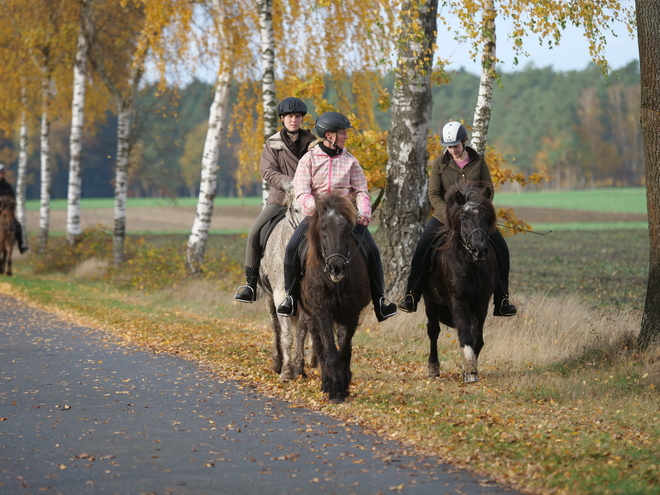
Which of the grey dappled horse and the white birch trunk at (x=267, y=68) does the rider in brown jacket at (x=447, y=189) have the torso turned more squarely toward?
the grey dappled horse

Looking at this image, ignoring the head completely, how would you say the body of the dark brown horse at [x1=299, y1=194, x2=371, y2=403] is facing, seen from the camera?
toward the camera

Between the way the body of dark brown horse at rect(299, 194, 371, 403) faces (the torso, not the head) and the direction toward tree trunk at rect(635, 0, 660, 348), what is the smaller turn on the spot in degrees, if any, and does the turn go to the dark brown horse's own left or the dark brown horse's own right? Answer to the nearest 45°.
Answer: approximately 135° to the dark brown horse's own left

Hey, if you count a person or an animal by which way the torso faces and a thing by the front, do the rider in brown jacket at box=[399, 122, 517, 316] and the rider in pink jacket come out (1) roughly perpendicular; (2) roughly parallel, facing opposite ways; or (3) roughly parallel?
roughly parallel

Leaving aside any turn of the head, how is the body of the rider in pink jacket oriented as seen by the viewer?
toward the camera

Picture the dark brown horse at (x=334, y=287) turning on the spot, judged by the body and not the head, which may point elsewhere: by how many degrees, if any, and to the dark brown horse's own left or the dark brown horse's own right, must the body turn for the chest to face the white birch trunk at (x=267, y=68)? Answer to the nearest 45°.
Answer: approximately 180°

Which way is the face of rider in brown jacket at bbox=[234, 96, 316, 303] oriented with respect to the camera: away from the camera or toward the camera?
toward the camera

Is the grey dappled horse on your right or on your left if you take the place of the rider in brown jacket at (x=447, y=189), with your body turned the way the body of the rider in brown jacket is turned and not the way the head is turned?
on your right

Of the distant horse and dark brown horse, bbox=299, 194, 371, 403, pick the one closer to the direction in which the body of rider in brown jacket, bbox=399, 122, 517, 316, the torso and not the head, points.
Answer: the dark brown horse

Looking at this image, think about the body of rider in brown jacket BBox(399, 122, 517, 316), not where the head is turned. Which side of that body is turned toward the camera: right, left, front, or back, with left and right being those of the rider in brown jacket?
front
